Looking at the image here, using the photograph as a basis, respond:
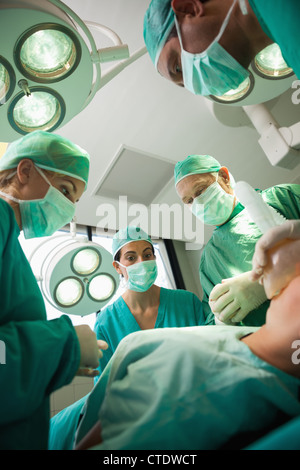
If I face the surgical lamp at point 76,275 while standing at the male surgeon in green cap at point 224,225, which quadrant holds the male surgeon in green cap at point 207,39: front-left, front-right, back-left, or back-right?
back-left

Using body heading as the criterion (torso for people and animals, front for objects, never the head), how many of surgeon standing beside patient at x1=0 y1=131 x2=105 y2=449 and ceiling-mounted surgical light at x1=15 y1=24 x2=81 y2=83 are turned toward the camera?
1

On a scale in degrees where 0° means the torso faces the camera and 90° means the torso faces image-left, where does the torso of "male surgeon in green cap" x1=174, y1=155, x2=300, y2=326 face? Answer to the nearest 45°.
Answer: approximately 45°

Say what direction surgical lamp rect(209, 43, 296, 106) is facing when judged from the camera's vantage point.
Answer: facing the viewer

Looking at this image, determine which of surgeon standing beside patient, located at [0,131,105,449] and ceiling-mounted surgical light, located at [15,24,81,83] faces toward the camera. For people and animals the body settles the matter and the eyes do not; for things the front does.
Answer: the ceiling-mounted surgical light

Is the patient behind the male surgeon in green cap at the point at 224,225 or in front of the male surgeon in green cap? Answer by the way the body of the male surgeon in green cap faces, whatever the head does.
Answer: in front

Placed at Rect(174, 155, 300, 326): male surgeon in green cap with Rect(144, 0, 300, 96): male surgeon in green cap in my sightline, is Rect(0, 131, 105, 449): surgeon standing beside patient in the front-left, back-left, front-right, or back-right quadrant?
front-right

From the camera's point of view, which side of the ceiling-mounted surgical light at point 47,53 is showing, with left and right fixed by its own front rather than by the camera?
front

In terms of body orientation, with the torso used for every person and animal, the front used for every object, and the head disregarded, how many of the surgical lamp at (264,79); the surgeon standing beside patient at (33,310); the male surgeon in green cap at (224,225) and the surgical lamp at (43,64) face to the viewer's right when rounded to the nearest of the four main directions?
1

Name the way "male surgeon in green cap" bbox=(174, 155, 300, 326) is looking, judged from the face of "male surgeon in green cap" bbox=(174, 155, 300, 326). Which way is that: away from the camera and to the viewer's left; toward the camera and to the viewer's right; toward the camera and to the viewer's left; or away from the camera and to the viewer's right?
toward the camera and to the viewer's left

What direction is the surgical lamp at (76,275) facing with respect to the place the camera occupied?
facing the viewer and to the right of the viewer
